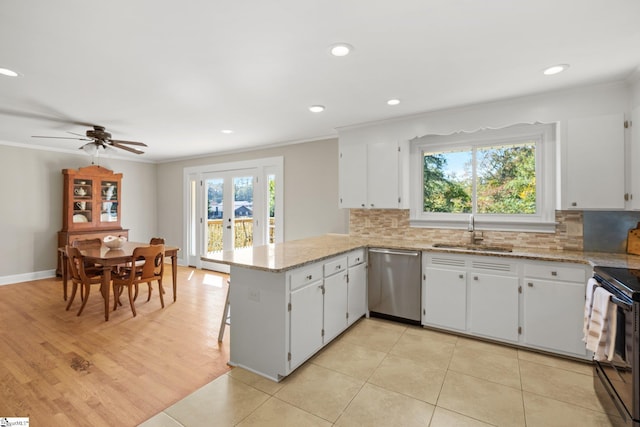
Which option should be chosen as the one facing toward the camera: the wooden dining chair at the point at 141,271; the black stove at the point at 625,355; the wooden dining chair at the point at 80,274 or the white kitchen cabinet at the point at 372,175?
the white kitchen cabinet

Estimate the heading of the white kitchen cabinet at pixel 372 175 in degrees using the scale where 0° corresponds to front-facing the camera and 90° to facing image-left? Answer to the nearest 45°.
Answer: approximately 0°

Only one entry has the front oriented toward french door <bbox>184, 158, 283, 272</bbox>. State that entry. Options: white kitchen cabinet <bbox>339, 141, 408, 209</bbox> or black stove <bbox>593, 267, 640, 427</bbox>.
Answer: the black stove

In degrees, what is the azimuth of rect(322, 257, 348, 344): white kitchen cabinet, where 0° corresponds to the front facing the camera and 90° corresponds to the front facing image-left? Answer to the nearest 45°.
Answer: approximately 315°

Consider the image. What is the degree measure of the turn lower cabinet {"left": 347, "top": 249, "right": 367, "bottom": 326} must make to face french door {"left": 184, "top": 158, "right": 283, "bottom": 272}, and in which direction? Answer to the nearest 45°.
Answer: approximately 180°

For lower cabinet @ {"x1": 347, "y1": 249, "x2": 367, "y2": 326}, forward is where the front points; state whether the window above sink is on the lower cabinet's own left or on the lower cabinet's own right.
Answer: on the lower cabinet's own left

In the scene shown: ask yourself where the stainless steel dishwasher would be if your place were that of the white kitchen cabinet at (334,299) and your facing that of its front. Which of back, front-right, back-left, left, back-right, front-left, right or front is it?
left

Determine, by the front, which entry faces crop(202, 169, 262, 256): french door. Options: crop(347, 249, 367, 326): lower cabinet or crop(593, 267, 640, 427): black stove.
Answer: the black stove

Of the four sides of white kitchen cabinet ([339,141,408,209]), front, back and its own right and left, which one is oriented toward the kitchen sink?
left

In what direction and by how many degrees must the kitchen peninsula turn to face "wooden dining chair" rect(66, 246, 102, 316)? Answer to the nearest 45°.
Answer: approximately 135° to its right

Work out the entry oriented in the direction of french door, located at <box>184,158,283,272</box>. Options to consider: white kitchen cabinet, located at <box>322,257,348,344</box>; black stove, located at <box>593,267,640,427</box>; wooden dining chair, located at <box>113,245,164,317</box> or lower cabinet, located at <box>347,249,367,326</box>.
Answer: the black stove

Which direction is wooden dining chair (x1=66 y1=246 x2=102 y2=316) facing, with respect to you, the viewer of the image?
facing away from the viewer and to the right of the viewer

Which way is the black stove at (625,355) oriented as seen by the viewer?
to the viewer's left
